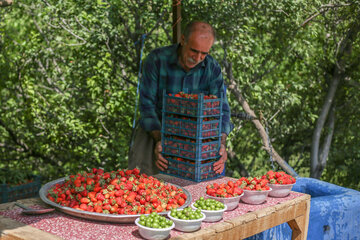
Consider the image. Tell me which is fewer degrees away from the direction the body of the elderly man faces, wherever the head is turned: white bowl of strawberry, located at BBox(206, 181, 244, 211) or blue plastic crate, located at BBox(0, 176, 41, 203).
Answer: the white bowl of strawberry

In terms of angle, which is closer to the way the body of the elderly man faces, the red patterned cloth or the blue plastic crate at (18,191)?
the red patterned cloth

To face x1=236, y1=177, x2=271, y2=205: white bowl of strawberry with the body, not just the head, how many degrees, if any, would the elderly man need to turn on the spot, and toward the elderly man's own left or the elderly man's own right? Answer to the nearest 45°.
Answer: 0° — they already face it

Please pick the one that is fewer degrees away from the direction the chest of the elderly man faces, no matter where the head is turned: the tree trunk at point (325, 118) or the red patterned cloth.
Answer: the red patterned cloth

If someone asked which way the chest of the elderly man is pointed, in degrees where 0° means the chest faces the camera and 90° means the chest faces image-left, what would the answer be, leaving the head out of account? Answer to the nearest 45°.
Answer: approximately 315°

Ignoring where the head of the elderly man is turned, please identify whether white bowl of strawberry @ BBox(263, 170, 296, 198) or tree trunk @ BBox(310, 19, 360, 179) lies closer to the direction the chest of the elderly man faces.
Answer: the white bowl of strawberry
